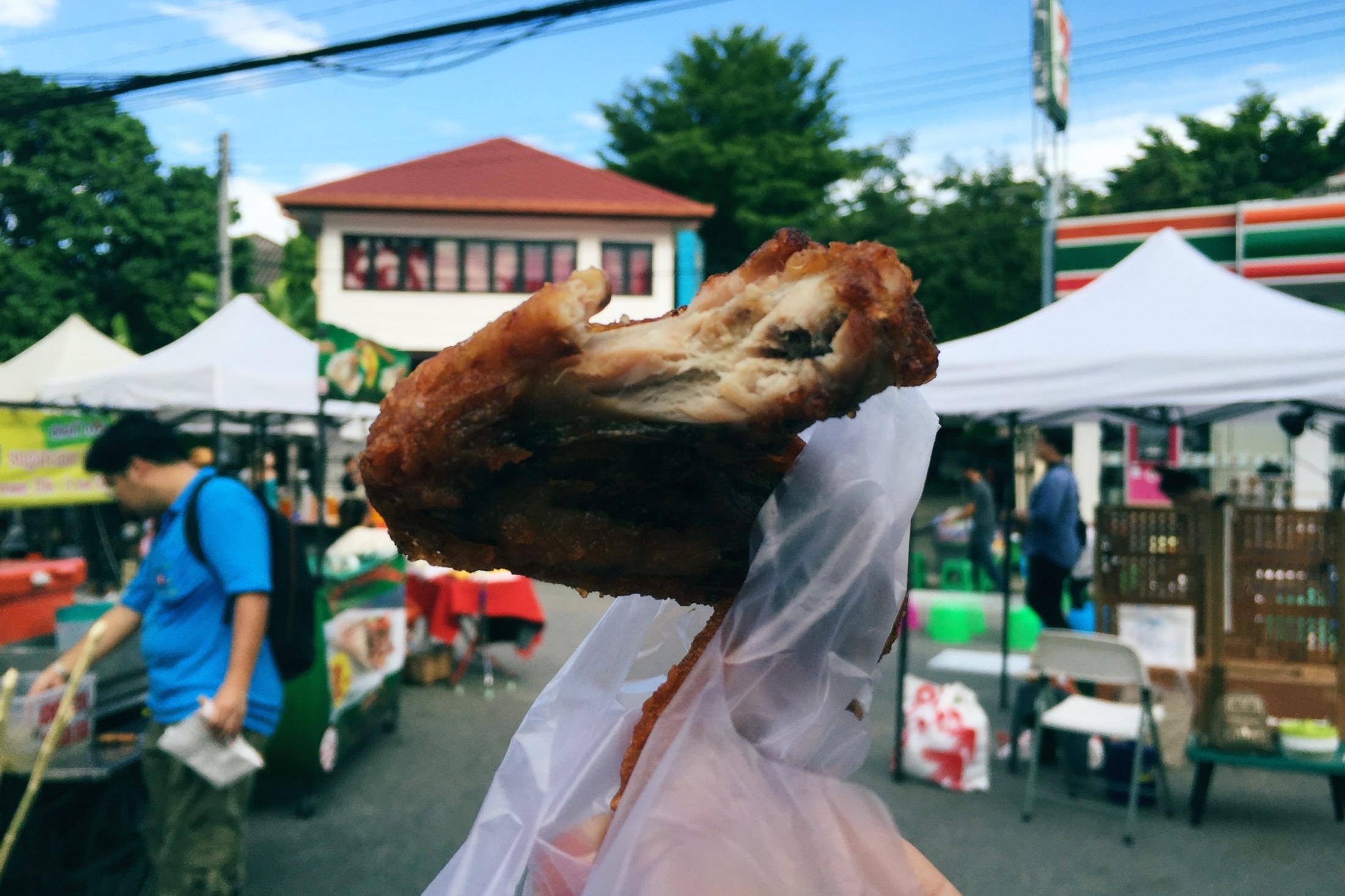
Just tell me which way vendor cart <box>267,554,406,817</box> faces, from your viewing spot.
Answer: facing the viewer and to the right of the viewer

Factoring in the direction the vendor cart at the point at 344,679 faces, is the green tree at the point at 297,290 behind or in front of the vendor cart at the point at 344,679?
behind

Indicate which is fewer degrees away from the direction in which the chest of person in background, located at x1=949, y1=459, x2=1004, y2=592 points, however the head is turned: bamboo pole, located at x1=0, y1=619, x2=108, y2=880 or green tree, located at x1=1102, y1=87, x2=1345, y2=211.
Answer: the bamboo pole

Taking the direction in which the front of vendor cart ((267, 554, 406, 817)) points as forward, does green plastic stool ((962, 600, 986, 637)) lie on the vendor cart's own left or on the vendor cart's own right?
on the vendor cart's own left

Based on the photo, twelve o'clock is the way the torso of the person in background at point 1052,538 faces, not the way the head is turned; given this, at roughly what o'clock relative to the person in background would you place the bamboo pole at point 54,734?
The bamboo pole is roughly at 10 o'clock from the person in background.

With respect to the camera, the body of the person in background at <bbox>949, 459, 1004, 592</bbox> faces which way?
to the viewer's left

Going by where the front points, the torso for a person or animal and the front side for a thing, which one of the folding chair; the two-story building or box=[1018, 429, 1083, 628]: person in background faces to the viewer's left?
the person in background

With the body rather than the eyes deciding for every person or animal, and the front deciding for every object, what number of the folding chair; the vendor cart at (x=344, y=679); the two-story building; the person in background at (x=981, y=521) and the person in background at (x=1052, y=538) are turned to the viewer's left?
2

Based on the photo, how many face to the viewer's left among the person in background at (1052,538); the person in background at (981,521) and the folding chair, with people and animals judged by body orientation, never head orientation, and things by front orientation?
2

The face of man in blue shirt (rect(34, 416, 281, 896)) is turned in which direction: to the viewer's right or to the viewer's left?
to the viewer's left

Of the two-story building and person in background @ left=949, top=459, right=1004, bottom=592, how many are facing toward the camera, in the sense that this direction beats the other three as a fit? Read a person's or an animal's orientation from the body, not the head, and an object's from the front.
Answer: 1

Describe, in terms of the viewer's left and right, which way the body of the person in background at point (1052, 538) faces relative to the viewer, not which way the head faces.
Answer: facing to the left of the viewer

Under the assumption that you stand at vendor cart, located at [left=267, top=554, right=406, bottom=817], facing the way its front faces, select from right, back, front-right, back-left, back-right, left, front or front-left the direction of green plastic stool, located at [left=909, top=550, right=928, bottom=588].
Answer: left
